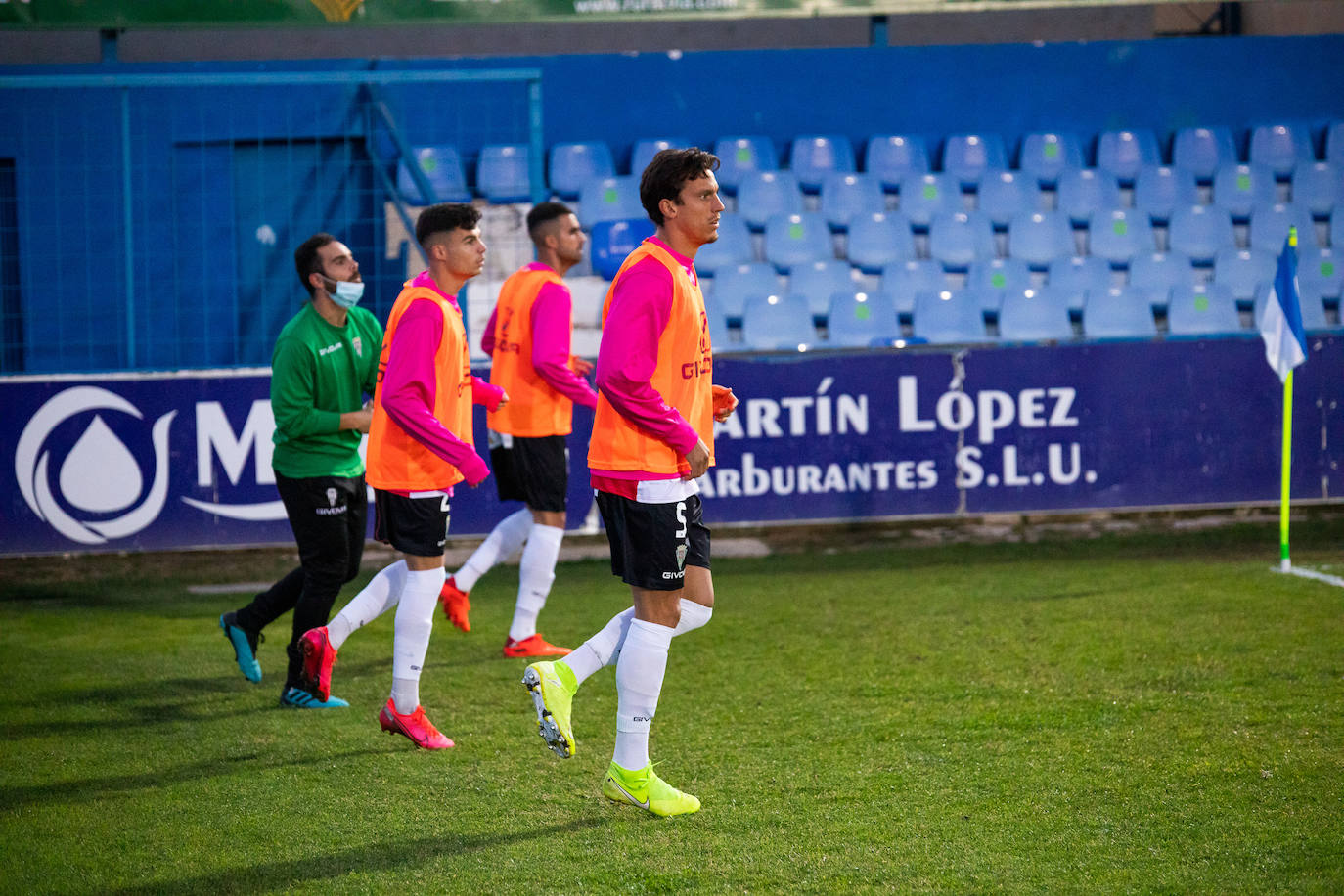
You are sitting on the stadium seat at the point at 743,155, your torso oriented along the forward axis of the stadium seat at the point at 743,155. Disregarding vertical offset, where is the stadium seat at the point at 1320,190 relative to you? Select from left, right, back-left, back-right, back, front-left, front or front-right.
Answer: left

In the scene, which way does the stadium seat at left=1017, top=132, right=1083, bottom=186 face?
toward the camera

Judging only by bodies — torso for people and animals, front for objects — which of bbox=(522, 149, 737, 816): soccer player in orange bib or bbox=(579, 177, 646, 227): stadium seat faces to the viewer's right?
the soccer player in orange bib

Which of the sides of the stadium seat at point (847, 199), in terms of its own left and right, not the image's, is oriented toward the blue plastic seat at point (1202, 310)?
left

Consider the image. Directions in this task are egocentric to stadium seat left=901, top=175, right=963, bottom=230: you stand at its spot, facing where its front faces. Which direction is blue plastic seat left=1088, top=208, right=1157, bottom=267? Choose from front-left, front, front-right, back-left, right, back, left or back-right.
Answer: left

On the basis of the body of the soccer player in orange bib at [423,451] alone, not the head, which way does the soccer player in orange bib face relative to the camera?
to the viewer's right

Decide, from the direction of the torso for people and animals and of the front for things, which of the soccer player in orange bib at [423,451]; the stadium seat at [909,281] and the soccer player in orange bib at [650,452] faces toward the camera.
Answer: the stadium seat

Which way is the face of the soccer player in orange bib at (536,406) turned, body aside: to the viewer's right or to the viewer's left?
to the viewer's right

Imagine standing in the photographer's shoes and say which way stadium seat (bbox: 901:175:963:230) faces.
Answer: facing the viewer

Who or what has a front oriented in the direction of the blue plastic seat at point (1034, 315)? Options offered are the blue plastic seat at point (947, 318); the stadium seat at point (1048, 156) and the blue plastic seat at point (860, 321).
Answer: the stadium seat
